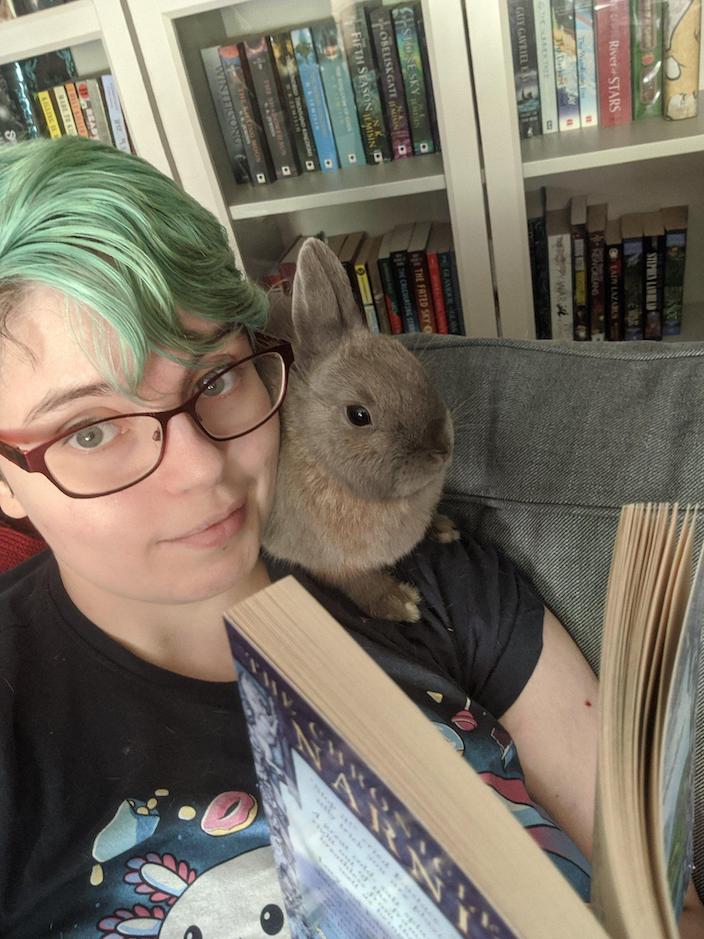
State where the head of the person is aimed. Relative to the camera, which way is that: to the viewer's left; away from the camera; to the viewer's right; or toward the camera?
toward the camera

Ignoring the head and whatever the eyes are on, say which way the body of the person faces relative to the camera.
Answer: toward the camera

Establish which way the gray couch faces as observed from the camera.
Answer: facing the viewer

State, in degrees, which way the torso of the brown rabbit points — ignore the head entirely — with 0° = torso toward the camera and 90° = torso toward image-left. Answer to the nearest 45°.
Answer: approximately 315°
